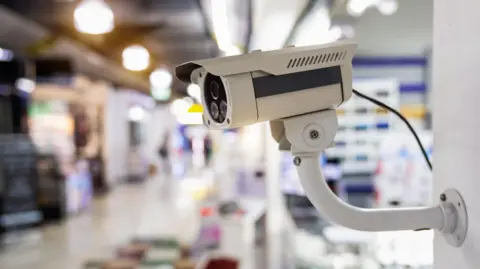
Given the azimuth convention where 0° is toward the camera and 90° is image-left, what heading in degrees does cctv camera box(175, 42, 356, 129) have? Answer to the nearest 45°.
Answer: approximately 45°

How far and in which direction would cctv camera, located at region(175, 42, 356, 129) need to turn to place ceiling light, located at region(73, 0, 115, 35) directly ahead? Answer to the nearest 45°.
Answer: approximately 90° to its right

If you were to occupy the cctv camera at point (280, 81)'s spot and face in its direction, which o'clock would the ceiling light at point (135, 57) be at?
The ceiling light is roughly at 4 o'clock from the cctv camera.

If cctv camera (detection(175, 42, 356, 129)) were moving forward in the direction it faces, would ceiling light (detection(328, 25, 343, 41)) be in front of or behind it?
behind

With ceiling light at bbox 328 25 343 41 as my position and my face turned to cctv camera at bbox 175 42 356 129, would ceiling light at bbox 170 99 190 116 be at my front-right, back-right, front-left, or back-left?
back-right

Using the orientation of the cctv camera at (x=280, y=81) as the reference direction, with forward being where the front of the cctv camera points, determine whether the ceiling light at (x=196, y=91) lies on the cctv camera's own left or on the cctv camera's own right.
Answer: on the cctv camera's own right

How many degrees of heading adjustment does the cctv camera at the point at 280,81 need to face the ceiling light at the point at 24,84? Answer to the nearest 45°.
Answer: approximately 90° to its right

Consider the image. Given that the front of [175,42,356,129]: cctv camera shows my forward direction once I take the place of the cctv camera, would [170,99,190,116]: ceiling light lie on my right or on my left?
on my right

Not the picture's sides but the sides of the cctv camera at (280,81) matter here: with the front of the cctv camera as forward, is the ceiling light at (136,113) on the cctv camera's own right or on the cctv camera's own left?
on the cctv camera's own right

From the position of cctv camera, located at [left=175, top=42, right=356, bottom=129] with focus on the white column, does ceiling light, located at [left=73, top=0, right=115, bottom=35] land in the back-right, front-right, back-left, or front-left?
back-left
